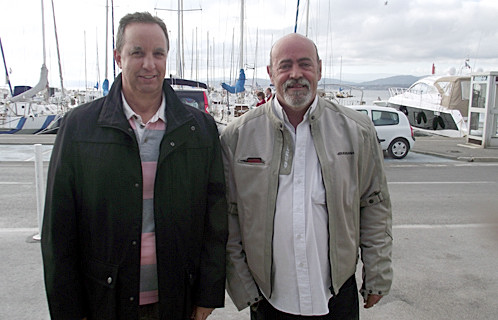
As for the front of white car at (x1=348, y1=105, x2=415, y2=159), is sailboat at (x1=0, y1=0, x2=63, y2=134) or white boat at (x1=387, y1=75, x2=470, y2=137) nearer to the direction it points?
the sailboat

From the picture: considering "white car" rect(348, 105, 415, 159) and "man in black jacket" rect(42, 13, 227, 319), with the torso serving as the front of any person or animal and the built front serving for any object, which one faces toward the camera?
the man in black jacket

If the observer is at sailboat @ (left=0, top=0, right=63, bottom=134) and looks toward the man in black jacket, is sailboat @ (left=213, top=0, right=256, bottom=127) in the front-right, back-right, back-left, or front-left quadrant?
front-left

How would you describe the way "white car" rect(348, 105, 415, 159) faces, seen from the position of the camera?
facing to the left of the viewer

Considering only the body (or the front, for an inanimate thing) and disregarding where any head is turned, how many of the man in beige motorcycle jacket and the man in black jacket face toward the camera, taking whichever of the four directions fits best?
2

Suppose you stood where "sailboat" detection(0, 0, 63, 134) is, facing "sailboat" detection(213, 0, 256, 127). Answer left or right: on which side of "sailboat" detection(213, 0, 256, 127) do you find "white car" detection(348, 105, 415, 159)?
right

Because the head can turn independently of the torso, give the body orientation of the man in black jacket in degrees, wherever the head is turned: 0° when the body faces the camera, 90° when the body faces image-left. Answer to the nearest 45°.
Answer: approximately 0°

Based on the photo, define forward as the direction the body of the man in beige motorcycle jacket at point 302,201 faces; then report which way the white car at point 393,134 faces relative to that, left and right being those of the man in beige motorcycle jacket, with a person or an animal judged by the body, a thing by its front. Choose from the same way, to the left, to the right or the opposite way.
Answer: to the right

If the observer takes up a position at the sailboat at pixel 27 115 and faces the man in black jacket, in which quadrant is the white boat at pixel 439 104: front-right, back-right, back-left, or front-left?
front-left

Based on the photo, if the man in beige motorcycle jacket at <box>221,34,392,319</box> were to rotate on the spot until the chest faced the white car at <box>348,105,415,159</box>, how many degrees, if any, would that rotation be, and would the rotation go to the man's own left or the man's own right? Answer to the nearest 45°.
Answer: approximately 180°

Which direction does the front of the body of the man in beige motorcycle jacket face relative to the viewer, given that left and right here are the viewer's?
facing the viewer
